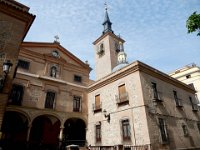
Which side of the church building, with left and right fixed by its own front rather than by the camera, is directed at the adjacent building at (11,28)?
right

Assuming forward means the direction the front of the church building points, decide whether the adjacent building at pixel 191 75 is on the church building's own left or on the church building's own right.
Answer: on the church building's own left
